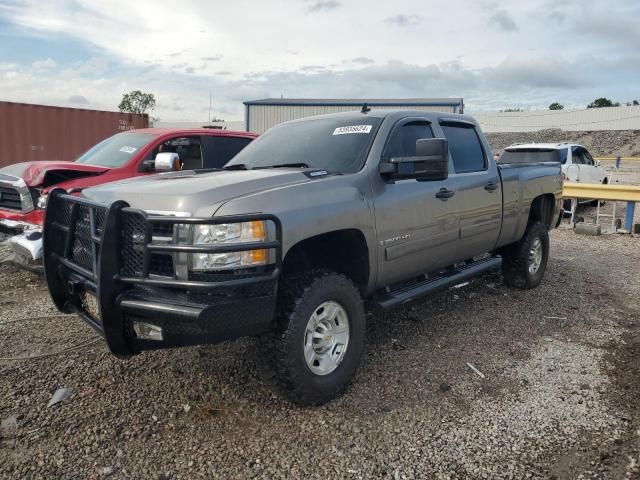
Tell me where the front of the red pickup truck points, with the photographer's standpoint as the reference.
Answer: facing the viewer and to the left of the viewer

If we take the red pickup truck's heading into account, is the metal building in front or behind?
behind

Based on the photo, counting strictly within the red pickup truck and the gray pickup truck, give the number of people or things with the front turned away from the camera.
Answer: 0

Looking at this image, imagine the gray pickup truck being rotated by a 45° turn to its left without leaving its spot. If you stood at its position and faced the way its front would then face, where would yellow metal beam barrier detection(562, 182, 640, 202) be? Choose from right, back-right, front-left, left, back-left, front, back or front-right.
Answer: back-left

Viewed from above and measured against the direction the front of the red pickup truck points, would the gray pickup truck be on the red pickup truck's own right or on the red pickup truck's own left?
on the red pickup truck's own left

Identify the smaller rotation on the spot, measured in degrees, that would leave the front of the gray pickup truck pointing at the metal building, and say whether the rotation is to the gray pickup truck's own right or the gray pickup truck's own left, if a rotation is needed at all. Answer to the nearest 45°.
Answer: approximately 135° to the gray pickup truck's own right

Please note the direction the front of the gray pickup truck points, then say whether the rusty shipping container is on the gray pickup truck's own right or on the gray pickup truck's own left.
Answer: on the gray pickup truck's own right
